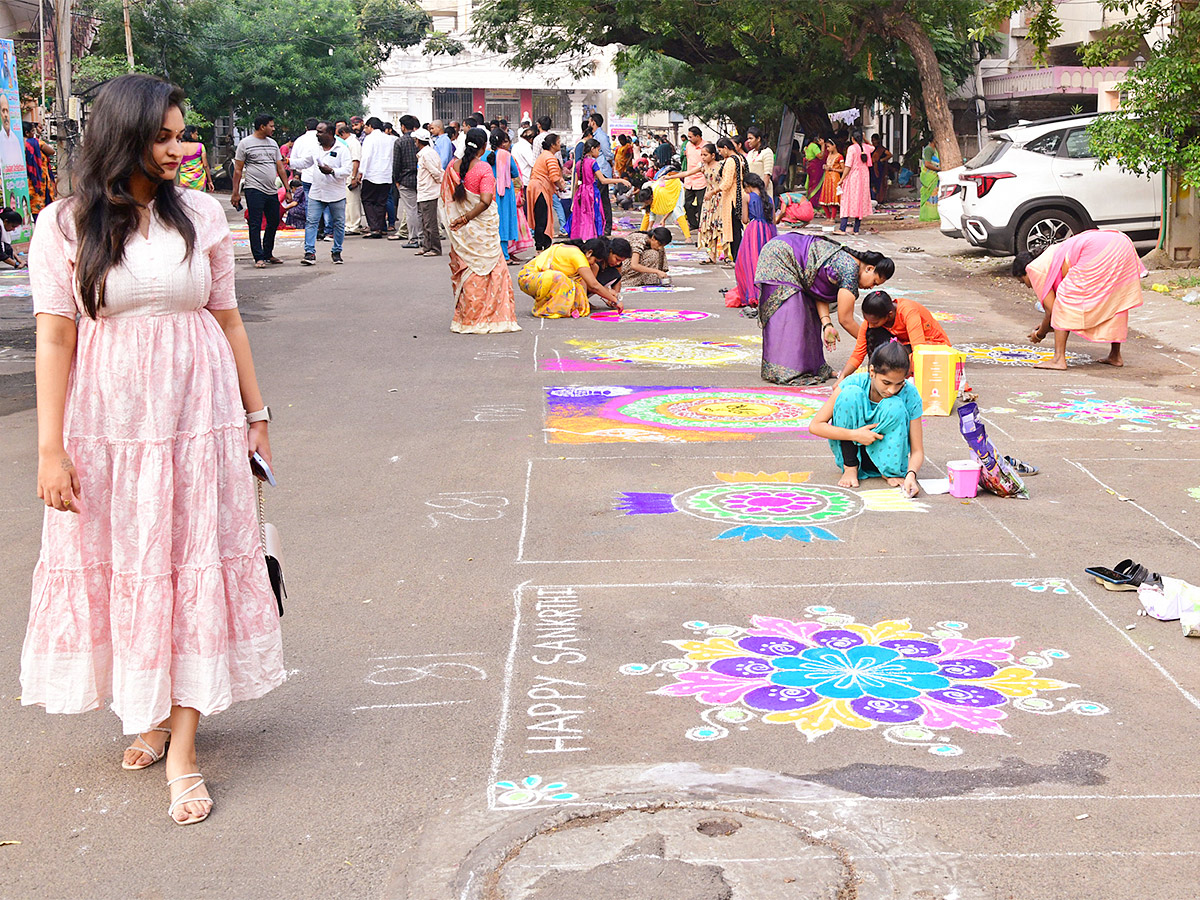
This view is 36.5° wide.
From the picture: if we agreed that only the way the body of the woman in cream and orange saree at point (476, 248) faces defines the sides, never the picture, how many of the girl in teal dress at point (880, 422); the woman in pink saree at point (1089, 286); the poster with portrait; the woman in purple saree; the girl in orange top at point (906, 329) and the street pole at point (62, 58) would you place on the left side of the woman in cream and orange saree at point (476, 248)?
2

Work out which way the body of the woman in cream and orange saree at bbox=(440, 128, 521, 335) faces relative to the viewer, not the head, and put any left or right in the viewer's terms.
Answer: facing away from the viewer and to the right of the viewer

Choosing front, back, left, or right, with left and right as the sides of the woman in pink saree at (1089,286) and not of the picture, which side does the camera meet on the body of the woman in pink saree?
left

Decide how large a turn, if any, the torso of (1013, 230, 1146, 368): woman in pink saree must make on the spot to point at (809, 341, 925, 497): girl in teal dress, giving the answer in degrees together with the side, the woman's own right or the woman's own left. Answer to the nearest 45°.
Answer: approximately 90° to the woman's own left

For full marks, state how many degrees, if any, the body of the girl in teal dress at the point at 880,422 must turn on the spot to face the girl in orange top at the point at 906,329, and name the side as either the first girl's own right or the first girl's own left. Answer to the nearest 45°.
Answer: approximately 180°

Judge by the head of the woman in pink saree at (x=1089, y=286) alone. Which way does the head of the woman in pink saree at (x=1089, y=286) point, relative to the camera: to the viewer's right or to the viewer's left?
to the viewer's left

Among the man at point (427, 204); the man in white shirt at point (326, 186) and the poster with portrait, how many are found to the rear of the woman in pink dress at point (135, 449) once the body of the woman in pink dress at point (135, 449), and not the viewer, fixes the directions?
3

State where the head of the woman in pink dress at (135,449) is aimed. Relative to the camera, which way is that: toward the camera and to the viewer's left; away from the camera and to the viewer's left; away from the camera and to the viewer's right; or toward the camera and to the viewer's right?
toward the camera and to the viewer's right

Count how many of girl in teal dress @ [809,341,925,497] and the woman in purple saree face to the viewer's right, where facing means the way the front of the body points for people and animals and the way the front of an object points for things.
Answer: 1

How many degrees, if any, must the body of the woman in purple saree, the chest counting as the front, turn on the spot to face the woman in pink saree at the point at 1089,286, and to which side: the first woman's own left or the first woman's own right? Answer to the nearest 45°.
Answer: approximately 45° to the first woman's own left

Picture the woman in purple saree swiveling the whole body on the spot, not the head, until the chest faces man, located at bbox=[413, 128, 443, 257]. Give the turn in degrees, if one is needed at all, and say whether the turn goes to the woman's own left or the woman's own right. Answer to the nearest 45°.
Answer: approximately 135° to the woman's own left

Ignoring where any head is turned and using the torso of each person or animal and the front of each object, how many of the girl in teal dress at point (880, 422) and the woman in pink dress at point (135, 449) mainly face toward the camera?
2
